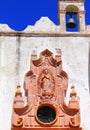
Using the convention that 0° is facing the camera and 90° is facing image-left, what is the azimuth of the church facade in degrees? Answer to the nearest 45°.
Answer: approximately 0°
